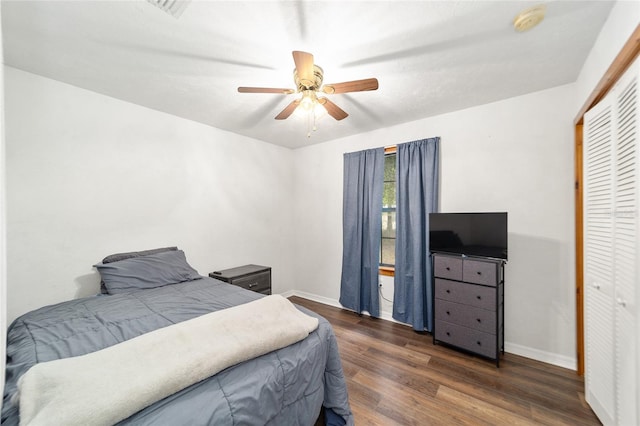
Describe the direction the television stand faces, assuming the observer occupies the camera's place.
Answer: facing the viewer and to the left of the viewer

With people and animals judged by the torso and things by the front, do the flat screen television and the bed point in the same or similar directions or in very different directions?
very different directions

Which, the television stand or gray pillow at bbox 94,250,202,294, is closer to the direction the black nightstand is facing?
the television stand

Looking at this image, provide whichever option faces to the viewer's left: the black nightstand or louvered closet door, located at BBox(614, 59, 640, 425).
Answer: the louvered closet door

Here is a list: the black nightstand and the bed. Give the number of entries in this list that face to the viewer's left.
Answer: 0

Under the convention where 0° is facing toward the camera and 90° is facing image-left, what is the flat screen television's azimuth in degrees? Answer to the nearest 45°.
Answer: approximately 45°

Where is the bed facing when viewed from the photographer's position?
facing the viewer and to the right of the viewer

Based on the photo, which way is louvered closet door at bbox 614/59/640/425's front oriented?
to the viewer's left

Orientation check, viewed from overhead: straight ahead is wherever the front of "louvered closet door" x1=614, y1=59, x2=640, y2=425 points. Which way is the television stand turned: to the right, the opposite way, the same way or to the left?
to the left

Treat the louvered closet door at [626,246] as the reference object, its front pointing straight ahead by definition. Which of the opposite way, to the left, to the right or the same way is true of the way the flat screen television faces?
to the left

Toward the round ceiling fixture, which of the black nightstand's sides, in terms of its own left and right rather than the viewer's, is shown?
front

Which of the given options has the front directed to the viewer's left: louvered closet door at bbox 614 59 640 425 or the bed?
the louvered closet door

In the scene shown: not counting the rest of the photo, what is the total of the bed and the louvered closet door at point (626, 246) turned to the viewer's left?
1

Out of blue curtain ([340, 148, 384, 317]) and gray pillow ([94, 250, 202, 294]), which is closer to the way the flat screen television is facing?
the gray pillow
